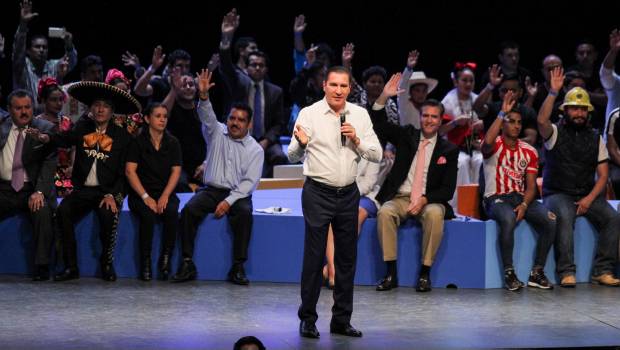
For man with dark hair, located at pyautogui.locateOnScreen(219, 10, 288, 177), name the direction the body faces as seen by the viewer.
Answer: toward the camera

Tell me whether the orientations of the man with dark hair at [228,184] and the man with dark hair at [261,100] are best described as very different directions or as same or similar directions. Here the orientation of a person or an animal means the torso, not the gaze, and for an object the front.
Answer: same or similar directions

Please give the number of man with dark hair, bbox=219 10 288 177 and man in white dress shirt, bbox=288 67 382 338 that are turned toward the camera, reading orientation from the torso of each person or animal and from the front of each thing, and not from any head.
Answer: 2

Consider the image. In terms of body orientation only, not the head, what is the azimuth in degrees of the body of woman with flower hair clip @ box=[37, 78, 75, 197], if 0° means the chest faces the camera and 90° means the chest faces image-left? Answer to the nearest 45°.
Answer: approximately 315°

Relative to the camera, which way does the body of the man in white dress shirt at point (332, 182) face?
toward the camera

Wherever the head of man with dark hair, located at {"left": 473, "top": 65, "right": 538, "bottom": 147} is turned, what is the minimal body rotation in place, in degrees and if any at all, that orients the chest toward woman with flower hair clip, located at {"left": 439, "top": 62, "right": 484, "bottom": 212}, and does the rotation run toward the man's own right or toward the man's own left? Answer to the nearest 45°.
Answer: approximately 45° to the man's own right

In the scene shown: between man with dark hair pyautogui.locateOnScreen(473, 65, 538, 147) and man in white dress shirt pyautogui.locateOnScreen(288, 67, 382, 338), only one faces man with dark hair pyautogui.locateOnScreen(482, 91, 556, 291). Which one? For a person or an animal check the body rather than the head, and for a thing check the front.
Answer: man with dark hair pyautogui.locateOnScreen(473, 65, 538, 147)

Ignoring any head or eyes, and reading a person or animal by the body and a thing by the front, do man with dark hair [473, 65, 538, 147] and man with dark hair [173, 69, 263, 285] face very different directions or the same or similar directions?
same or similar directions

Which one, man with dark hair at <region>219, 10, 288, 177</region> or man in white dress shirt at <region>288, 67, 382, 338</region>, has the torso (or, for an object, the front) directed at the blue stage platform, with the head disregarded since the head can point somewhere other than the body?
the man with dark hair

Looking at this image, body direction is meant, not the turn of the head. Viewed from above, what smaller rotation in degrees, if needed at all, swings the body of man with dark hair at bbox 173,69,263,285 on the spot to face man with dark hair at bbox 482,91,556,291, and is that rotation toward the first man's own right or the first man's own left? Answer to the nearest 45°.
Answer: approximately 90° to the first man's own left

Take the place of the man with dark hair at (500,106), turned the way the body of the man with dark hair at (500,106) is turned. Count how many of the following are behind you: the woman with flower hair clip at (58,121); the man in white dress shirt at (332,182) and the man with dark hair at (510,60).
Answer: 1

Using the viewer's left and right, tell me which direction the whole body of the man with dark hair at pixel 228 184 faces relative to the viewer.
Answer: facing the viewer
